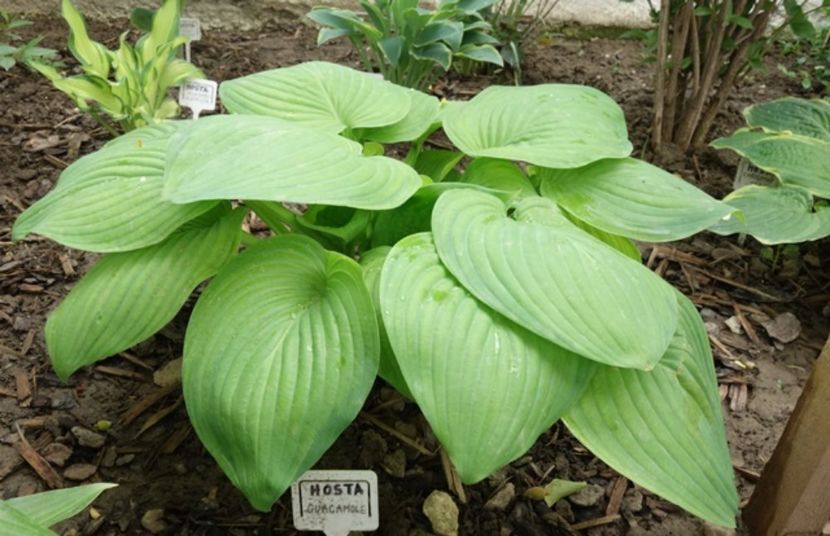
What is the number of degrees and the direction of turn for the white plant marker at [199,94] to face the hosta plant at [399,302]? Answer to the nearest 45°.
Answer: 0° — it already faces it

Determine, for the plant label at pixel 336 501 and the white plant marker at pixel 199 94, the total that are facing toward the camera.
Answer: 2

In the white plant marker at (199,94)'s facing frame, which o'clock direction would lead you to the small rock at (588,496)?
The small rock is roughly at 11 o'clock from the white plant marker.

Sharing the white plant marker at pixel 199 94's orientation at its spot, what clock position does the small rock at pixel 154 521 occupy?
The small rock is roughly at 12 o'clock from the white plant marker.

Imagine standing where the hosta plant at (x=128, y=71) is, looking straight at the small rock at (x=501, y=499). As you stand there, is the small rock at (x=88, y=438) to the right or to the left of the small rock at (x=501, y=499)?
right

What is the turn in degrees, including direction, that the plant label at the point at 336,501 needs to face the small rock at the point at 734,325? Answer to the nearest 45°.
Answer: approximately 135° to its left
